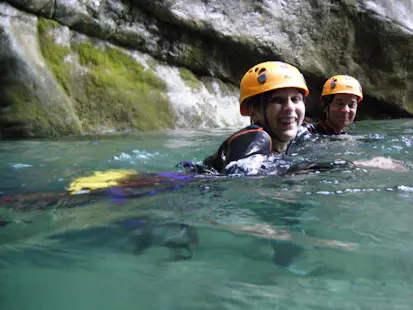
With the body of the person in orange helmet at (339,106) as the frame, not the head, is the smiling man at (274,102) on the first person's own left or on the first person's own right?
on the first person's own right

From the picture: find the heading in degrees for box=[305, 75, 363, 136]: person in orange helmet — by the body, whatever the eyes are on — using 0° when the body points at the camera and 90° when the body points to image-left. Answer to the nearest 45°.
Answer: approximately 315°

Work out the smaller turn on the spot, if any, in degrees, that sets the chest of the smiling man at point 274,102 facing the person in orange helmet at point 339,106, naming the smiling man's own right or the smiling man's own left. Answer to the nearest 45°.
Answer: approximately 135° to the smiling man's own left

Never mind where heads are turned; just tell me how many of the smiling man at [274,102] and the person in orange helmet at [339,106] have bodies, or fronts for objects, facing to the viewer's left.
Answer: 0
